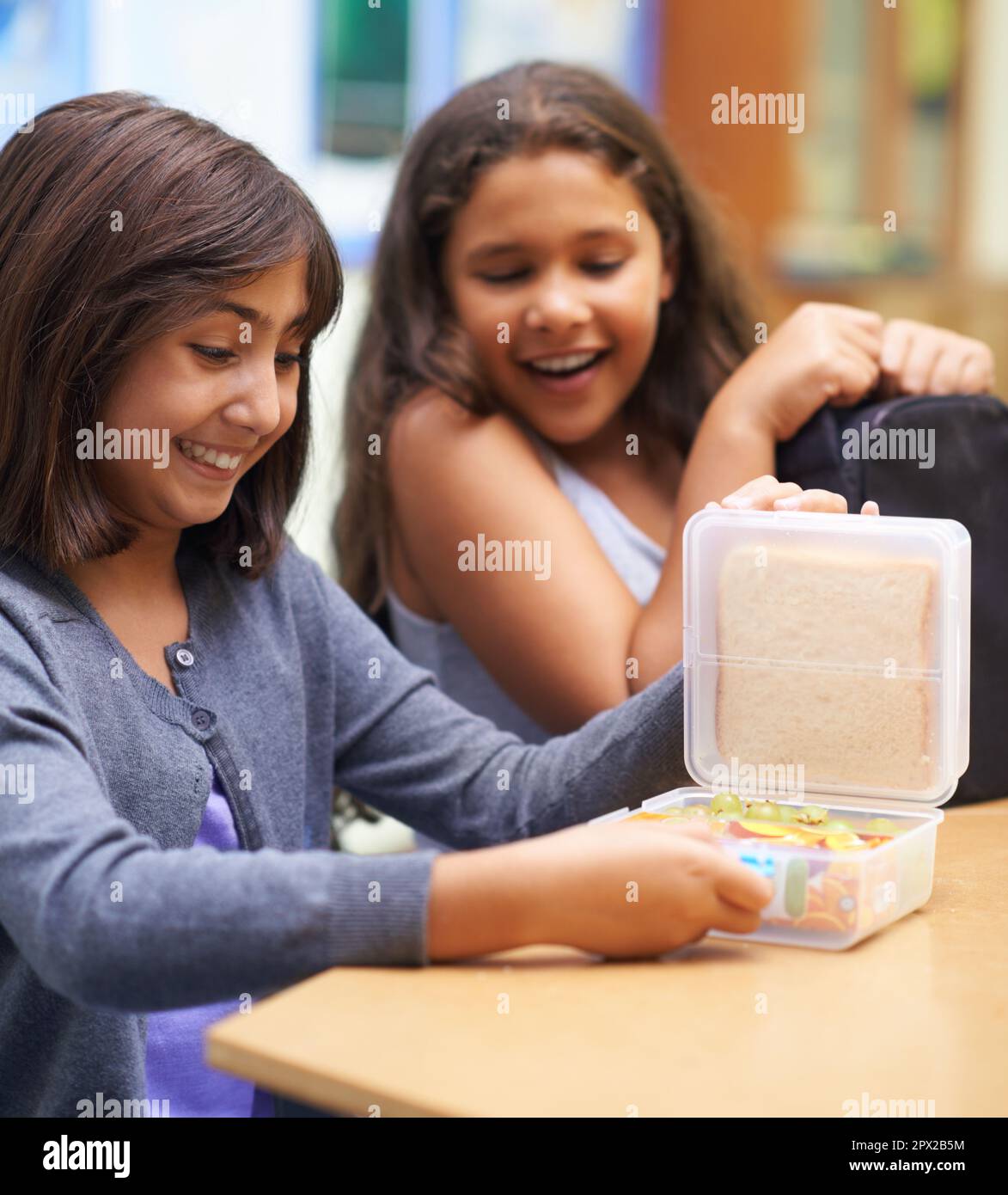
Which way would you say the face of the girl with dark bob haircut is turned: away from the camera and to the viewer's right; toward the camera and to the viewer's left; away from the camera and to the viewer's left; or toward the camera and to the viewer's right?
toward the camera and to the viewer's right

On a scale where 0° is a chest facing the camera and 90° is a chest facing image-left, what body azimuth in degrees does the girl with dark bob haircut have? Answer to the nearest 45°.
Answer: approximately 315°

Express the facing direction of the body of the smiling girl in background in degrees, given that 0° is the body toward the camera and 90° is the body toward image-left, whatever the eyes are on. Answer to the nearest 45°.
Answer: approximately 315°

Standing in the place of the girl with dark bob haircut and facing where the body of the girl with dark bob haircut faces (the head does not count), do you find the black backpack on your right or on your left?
on your left

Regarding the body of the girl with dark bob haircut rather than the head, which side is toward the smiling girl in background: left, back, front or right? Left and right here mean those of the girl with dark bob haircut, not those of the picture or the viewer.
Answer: left

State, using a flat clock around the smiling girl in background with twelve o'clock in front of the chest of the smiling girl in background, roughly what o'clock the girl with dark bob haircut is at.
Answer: The girl with dark bob haircut is roughly at 2 o'clock from the smiling girl in background.
